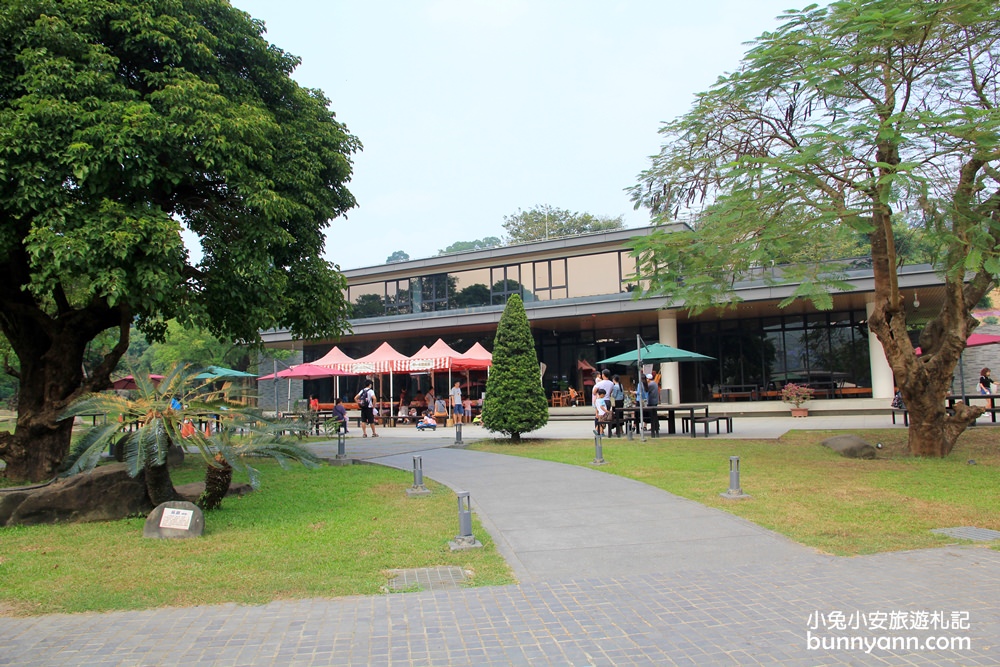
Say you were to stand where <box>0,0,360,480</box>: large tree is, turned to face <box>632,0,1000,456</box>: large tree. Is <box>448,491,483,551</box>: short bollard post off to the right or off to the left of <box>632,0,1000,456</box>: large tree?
right

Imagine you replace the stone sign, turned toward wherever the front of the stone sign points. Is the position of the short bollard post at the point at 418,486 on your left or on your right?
on your left

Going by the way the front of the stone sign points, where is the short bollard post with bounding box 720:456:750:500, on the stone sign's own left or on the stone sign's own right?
on the stone sign's own left

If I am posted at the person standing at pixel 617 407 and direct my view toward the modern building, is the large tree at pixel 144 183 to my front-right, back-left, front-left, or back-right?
back-left

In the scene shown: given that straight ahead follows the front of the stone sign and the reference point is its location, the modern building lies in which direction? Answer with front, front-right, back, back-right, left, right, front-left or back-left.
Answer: back-left

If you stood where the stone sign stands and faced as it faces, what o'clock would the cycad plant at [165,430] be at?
The cycad plant is roughly at 6 o'clock from the stone sign.

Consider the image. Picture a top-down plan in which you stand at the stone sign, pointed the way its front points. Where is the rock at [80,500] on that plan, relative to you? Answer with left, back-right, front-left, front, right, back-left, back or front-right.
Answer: back-right

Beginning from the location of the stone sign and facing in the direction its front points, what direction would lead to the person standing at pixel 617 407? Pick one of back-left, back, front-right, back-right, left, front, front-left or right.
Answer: back-left

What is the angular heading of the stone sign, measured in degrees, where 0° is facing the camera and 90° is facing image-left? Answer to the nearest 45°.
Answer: approximately 0°

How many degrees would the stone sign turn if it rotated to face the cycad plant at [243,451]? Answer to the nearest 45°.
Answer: approximately 135° to its left

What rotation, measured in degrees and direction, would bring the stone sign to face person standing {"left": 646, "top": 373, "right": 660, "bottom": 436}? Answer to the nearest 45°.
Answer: approximately 135° to its left

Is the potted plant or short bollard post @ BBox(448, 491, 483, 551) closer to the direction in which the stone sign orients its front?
the short bollard post
